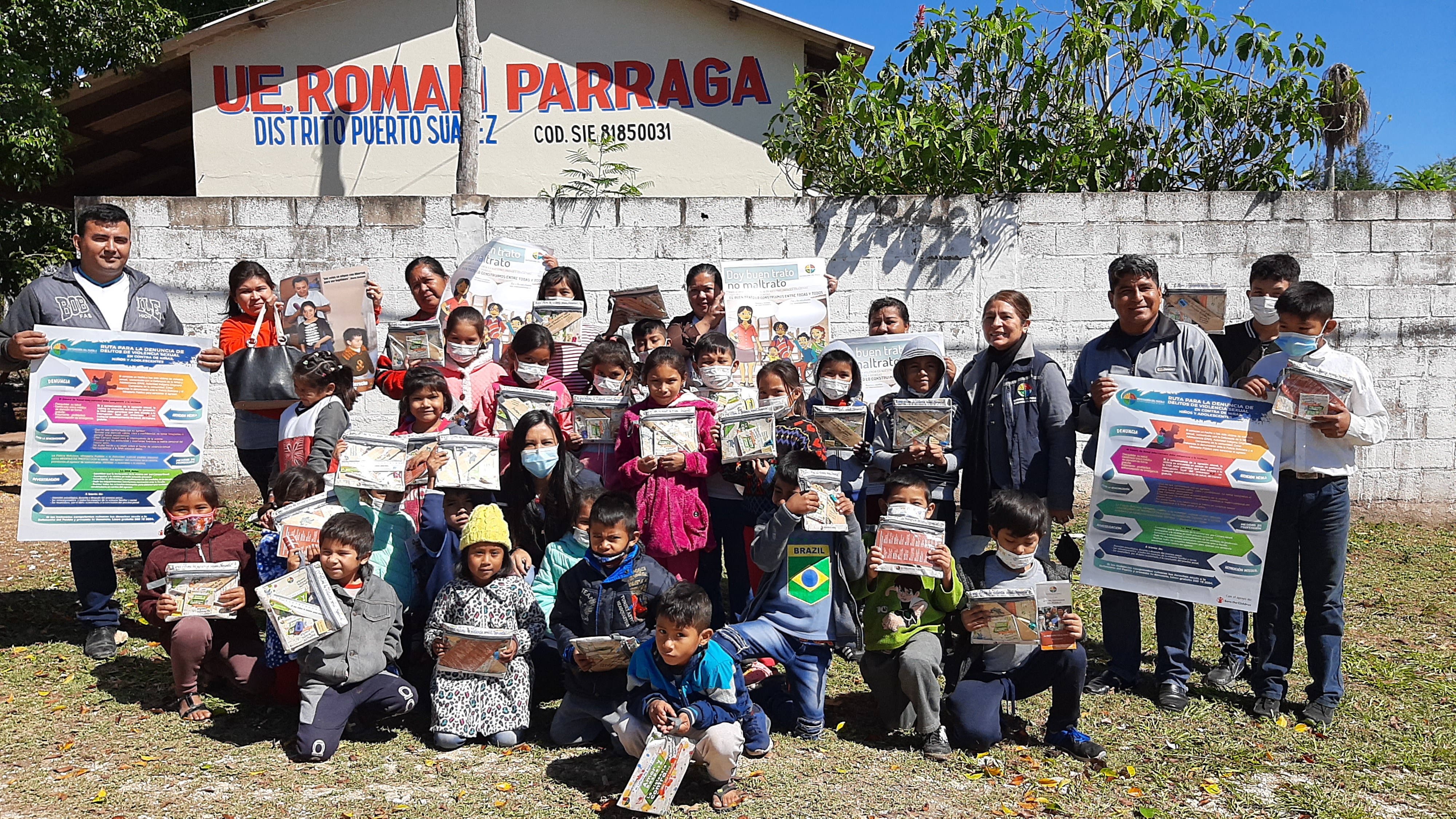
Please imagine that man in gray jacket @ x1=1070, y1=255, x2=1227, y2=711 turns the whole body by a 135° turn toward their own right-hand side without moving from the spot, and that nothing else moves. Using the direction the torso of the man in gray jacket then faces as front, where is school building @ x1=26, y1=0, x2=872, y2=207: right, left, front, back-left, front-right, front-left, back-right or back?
front

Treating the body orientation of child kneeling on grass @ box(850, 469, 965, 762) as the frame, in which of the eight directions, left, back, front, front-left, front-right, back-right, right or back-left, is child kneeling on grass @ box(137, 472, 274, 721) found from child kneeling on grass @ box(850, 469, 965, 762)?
right

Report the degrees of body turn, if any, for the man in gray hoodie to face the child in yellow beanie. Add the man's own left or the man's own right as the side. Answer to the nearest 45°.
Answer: approximately 45° to the man's own left

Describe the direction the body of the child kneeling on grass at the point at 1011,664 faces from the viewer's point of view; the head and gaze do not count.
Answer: toward the camera

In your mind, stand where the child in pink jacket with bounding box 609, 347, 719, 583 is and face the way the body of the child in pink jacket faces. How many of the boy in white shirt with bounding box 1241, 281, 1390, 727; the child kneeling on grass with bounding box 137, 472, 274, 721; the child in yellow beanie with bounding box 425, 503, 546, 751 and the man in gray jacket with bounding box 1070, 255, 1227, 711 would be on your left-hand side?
2

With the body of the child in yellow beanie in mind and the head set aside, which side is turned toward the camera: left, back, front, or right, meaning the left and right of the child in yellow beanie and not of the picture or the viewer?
front

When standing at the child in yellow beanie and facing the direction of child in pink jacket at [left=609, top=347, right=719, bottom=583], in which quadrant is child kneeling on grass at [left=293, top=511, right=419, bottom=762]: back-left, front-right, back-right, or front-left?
back-left

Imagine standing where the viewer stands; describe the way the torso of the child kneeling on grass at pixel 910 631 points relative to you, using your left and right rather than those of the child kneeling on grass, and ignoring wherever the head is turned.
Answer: facing the viewer

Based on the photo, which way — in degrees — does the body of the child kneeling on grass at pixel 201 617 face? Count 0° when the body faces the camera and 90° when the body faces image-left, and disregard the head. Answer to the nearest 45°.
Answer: approximately 0°

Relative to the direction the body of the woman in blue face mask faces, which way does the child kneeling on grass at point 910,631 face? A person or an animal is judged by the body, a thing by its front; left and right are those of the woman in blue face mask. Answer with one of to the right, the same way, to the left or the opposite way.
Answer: the same way

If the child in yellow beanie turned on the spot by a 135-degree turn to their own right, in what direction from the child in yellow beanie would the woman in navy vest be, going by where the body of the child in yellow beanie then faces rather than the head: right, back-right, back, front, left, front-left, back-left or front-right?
back-right

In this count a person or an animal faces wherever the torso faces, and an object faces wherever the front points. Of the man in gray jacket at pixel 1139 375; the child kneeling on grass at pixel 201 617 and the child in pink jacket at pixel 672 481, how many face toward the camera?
3

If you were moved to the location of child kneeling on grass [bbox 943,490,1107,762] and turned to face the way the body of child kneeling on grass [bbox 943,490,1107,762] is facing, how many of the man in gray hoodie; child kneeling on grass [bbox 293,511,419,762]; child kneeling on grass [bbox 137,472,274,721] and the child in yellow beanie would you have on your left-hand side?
0

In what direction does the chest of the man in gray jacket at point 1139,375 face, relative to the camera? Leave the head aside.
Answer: toward the camera
